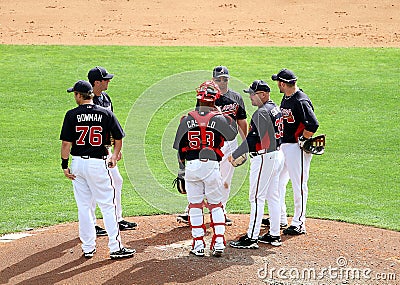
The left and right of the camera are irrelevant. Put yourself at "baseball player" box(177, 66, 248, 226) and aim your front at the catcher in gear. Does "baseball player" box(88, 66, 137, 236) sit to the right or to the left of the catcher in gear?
right

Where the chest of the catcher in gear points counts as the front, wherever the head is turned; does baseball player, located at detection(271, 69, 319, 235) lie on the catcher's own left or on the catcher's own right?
on the catcher's own right

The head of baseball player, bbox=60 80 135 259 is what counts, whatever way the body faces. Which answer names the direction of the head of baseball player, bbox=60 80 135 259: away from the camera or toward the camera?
away from the camera

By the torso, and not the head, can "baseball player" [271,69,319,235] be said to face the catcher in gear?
yes

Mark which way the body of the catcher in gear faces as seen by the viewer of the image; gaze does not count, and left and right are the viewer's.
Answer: facing away from the viewer

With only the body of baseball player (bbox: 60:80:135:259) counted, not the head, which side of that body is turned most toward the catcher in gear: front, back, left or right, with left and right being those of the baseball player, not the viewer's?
right

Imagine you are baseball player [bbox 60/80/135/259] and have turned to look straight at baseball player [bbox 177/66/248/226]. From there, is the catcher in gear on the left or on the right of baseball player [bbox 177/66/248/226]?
right

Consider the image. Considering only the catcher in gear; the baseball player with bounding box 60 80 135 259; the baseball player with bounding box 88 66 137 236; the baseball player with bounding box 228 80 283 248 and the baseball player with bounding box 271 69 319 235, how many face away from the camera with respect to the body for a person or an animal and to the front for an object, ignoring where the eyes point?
2

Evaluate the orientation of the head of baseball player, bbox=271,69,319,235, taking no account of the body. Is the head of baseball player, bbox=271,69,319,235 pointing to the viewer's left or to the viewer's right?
to the viewer's left

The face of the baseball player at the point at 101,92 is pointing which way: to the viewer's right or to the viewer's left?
to the viewer's right

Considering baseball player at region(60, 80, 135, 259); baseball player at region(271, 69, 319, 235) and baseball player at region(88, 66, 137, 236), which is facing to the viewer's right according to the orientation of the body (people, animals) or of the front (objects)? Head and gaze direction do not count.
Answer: baseball player at region(88, 66, 137, 236)

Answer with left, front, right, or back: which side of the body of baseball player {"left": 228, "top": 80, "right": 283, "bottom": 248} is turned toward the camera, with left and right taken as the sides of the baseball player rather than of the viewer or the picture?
left

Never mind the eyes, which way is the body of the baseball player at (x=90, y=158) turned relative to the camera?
away from the camera

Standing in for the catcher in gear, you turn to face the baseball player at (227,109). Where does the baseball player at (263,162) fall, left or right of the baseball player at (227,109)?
right
